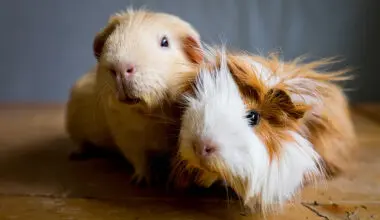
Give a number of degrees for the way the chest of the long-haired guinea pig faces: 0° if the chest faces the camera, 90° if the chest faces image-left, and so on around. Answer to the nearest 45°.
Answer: approximately 45°
